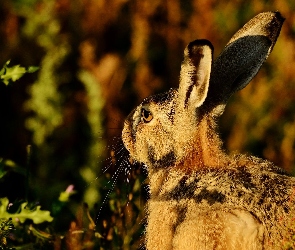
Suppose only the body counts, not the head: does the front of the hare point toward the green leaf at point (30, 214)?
yes

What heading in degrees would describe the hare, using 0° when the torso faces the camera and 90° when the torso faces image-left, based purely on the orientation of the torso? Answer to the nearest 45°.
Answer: approximately 90°
